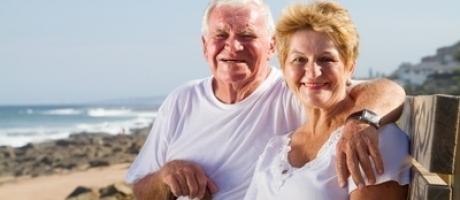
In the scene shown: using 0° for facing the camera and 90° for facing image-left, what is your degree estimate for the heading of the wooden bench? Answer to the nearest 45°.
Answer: approximately 45°

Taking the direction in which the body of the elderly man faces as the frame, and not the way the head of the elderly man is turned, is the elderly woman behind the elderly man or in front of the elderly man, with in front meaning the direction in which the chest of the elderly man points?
in front

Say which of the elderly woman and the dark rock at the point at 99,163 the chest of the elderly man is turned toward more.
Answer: the elderly woman

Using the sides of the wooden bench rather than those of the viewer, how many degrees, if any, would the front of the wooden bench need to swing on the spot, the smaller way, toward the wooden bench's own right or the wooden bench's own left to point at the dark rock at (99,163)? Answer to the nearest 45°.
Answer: approximately 90° to the wooden bench's own right

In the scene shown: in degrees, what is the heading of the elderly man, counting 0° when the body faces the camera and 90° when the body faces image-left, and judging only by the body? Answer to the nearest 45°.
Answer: approximately 0°

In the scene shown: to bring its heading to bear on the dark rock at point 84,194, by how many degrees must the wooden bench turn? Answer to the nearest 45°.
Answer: approximately 90° to its right
